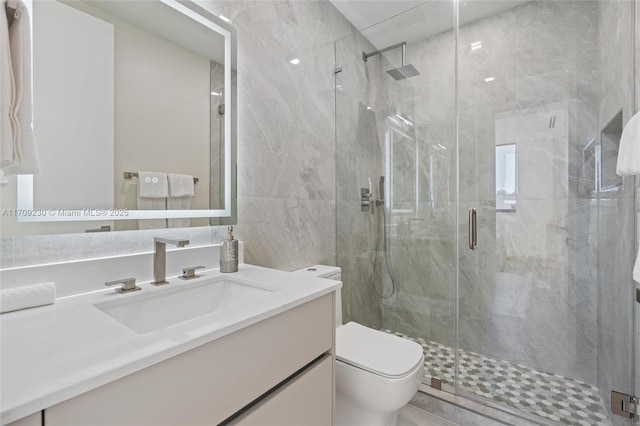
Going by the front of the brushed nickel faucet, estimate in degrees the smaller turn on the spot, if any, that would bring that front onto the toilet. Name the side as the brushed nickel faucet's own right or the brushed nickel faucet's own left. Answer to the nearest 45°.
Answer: approximately 45° to the brushed nickel faucet's own left

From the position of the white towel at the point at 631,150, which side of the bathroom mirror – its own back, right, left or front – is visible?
front

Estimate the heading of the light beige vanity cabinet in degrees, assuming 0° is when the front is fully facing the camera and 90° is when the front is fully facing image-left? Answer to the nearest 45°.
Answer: approximately 315°

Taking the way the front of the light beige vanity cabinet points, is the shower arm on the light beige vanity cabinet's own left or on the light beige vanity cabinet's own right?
on the light beige vanity cabinet's own left

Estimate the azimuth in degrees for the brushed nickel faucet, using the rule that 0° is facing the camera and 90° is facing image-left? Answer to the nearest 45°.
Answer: approximately 315°

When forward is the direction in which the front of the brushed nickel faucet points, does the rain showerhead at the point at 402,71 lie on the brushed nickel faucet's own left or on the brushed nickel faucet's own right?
on the brushed nickel faucet's own left

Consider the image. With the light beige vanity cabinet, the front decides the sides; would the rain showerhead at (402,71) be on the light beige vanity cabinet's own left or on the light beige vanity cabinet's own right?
on the light beige vanity cabinet's own left

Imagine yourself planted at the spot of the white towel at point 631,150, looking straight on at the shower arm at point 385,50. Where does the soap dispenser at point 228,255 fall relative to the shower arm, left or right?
left

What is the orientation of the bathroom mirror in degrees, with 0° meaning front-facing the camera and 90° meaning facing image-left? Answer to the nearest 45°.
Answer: approximately 315°

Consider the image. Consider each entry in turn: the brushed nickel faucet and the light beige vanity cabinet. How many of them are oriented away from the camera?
0
